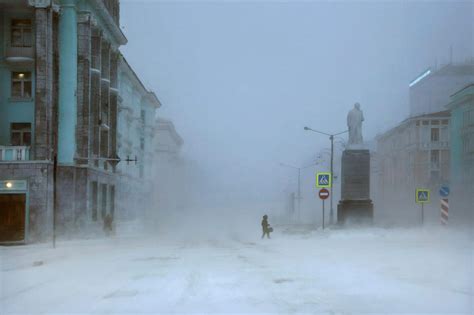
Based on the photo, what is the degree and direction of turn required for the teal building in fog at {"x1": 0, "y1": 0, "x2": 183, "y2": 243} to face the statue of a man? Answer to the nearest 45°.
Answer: approximately 45° to its left

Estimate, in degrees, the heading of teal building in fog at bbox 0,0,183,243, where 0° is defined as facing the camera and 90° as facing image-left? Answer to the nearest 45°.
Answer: approximately 315°
